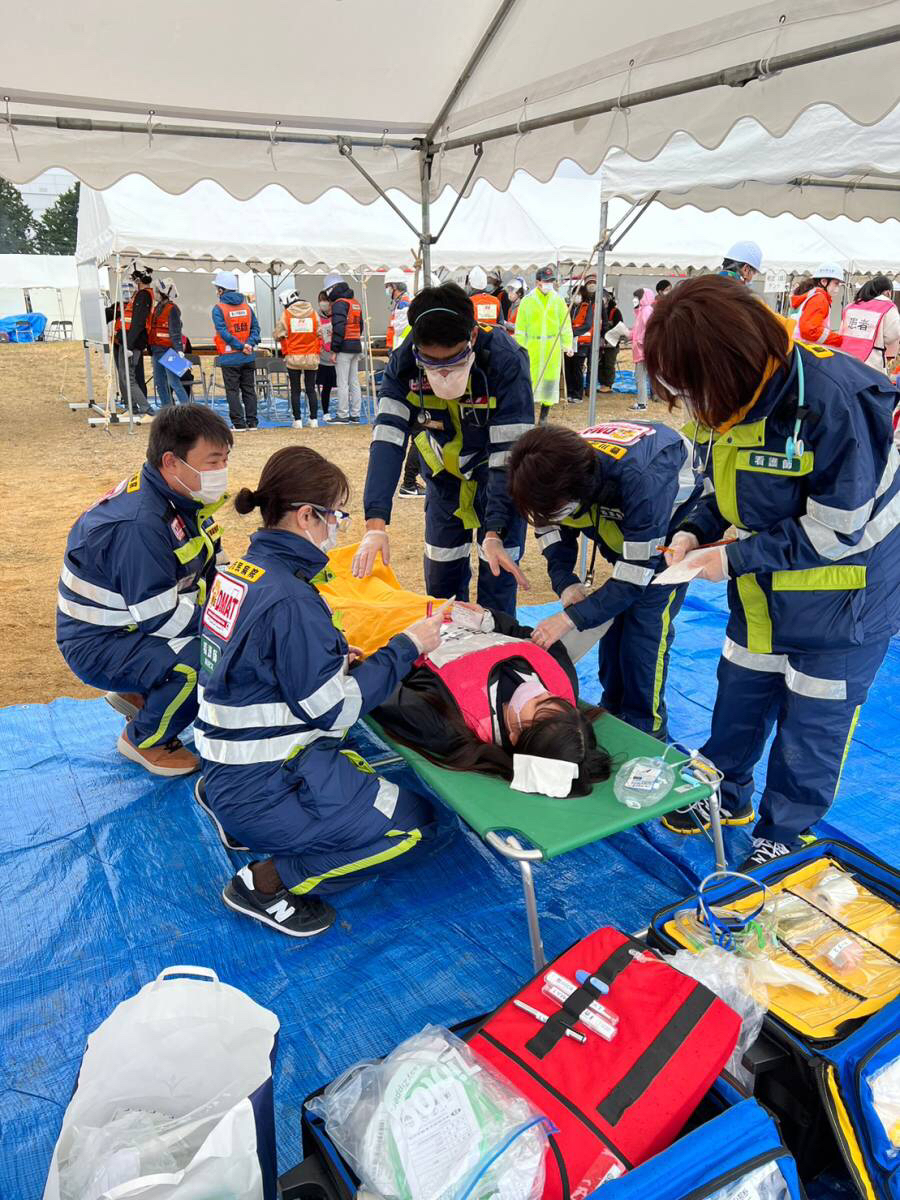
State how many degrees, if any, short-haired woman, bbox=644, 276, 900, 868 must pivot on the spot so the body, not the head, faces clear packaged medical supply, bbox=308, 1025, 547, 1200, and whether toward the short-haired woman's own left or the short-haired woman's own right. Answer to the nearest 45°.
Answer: approximately 45° to the short-haired woman's own left

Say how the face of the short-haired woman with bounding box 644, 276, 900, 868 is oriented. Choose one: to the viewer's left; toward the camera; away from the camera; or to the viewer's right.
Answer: to the viewer's left

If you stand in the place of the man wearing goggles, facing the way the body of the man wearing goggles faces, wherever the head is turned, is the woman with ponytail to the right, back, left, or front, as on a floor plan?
front

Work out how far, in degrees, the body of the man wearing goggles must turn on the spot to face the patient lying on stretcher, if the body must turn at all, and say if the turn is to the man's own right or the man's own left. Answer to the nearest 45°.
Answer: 0° — they already face them

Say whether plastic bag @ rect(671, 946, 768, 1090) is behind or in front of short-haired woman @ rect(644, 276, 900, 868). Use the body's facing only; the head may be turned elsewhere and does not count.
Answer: in front

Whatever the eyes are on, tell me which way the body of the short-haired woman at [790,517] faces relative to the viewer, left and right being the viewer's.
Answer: facing the viewer and to the left of the viewer

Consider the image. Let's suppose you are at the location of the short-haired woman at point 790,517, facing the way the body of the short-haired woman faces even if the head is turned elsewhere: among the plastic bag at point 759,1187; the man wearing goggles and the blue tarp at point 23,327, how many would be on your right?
2

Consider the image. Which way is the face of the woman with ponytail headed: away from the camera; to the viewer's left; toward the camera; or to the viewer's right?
to the viewer's right

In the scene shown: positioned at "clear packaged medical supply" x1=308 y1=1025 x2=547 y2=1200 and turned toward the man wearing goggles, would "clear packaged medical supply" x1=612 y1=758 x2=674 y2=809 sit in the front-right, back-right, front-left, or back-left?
front-right

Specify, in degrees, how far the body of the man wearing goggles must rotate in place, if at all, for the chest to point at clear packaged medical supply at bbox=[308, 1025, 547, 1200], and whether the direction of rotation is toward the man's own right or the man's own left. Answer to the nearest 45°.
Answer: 0° — they already face it

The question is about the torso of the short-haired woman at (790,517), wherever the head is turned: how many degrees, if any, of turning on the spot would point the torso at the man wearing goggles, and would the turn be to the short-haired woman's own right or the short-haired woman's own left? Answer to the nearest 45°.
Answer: approximately 90° to the short-haired woman's own right

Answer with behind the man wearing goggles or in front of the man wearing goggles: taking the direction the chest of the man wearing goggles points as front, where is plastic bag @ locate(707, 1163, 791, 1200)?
in front

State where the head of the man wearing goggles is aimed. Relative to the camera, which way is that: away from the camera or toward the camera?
toward the camera

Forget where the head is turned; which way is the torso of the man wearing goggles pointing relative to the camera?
toward the camera

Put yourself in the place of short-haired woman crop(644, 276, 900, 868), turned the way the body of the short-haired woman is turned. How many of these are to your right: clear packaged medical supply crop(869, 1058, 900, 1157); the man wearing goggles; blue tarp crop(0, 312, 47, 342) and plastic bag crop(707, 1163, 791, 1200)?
2

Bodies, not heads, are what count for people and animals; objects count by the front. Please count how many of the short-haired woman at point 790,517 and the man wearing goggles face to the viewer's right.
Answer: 0
